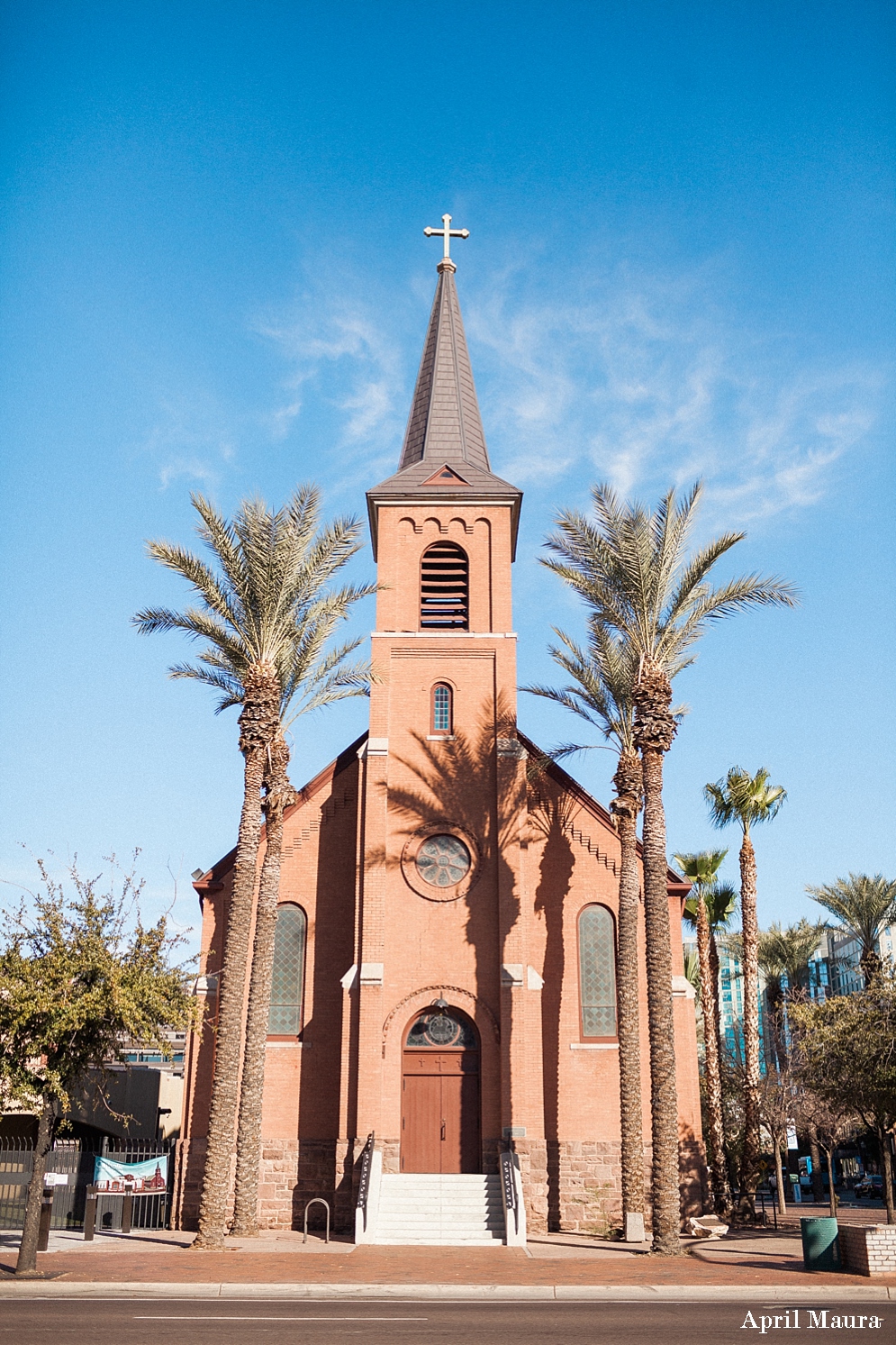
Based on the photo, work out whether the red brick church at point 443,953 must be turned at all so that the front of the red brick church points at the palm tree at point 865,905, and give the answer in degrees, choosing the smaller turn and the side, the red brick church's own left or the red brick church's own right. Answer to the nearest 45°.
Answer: approximately 135° to the red brick church's own left

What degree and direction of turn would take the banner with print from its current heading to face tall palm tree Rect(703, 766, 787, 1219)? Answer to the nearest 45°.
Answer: approximately 90° to its left

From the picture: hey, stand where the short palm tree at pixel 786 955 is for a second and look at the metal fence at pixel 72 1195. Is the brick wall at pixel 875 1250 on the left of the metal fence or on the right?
left

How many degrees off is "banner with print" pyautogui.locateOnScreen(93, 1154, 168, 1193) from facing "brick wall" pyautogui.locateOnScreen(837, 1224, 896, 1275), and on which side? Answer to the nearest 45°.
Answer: approximately 45° to its left

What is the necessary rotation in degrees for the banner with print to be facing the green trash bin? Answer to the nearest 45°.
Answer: approximately 45° to its left

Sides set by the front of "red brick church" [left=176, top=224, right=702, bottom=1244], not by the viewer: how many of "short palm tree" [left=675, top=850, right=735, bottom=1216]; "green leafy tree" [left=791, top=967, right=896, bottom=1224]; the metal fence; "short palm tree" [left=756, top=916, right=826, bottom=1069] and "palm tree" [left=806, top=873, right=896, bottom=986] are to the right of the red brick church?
1

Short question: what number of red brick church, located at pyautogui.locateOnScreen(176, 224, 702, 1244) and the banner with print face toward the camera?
2

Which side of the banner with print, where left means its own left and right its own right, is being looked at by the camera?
front

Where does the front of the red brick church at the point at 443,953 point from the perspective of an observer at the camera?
facing the viewer

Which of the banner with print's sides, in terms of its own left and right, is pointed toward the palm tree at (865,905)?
left

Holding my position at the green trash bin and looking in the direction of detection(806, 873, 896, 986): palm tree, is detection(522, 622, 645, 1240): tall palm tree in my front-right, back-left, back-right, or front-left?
front-left

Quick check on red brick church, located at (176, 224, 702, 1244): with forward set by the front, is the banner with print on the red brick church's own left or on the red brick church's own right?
on the red brick church's own right

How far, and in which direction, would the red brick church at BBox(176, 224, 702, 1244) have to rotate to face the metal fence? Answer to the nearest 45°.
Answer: approximately 90° to its right

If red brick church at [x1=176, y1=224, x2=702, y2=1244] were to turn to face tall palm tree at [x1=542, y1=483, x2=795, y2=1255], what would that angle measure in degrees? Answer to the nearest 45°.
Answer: approximately 45° to its left

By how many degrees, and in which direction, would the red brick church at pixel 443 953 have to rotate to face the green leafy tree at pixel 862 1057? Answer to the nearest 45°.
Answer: approximately 45° to its left

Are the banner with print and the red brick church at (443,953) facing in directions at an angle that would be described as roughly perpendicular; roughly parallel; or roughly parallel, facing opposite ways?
roughly parallel

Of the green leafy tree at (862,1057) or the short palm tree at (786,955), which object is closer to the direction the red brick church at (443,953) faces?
the green leafy tree
